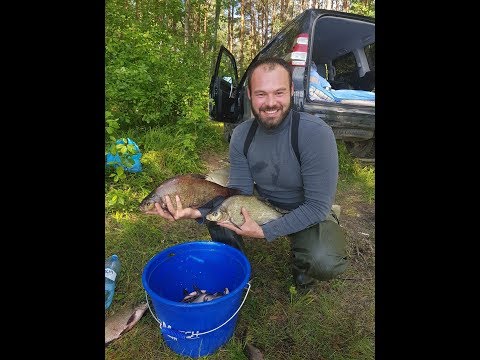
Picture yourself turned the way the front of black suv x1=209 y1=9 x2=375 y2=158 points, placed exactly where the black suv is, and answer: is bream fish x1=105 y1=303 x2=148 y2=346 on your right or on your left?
on your left

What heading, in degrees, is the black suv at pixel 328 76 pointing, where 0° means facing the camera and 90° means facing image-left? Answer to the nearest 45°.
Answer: approximately 135°

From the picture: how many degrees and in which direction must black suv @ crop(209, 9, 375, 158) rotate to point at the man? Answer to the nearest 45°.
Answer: approximately 135° to its left

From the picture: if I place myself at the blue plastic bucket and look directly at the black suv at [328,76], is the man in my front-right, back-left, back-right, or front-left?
front-right

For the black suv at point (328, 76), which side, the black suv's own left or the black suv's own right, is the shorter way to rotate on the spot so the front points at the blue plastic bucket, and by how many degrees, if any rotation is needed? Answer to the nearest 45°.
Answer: approximately 135° to the black suv's own left

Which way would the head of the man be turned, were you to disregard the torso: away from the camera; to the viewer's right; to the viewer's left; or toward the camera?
toward the camera

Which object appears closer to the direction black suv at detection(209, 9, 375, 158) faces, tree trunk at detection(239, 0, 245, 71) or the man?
the tree trunk

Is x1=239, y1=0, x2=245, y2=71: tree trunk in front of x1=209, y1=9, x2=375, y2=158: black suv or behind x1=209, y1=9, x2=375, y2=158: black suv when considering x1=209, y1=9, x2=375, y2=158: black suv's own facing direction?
in front

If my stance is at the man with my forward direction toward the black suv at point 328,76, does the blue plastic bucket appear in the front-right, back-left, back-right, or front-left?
back-left
